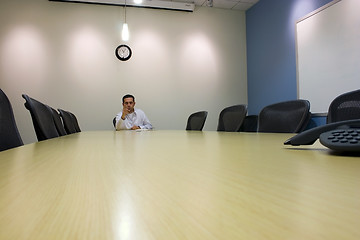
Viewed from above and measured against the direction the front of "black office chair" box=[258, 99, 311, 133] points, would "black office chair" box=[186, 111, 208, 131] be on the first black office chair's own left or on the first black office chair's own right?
on the first black office chair's own right

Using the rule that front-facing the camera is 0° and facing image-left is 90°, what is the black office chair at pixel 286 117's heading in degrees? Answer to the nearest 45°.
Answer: approximately 45°

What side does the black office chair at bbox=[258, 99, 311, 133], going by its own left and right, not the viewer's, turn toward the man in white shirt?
right

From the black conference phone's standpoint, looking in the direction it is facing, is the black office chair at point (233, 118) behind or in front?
behind

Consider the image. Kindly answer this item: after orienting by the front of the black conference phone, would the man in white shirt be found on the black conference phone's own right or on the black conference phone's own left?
on the black conference phone's own right

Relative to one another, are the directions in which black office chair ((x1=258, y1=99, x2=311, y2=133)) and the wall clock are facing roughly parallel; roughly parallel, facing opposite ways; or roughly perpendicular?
roughly perpendicular

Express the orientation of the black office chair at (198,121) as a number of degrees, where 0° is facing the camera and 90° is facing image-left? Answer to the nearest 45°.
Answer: approximately 45°

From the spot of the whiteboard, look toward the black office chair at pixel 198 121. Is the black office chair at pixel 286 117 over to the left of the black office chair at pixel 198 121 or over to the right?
left

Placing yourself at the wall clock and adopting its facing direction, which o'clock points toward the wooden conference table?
The wooden conference table is roughly at 12 o'clock from the wall clock.

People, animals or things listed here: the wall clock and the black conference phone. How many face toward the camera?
2
